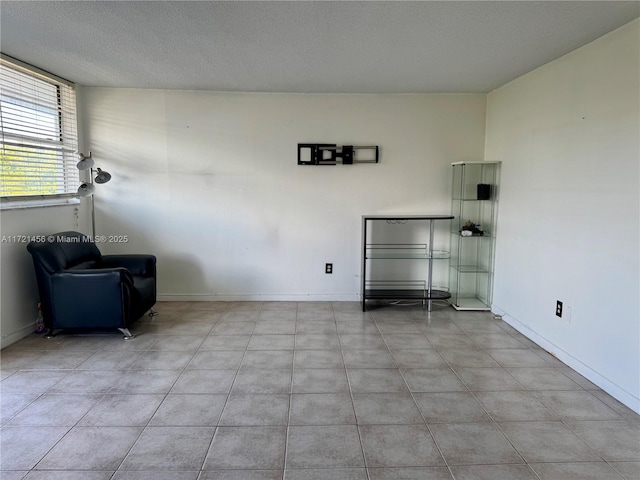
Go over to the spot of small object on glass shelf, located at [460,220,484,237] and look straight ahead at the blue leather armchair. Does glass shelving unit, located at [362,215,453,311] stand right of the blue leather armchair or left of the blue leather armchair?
right

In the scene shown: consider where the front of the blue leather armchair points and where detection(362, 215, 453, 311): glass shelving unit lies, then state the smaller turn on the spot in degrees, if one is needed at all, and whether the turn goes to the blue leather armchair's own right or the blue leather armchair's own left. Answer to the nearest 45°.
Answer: approximately 45° to the blue leather armchair's own left

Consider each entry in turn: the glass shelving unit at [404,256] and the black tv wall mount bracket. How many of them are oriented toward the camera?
2

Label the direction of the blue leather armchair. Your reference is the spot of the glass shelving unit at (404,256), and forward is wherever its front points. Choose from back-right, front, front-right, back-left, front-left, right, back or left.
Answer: front-right

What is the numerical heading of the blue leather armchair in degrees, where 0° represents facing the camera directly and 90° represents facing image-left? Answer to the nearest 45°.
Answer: approximately 315°

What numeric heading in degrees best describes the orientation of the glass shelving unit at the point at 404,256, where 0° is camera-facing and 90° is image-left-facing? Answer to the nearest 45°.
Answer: approximately 0°

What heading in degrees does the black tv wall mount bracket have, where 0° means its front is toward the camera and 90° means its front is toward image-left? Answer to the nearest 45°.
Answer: approximately 0°

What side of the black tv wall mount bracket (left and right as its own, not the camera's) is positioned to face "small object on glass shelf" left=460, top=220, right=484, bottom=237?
left

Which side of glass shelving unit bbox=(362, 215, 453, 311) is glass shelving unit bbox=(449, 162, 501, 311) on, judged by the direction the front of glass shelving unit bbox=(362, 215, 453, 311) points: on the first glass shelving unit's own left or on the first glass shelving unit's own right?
on the first glass shelving unit's own left
